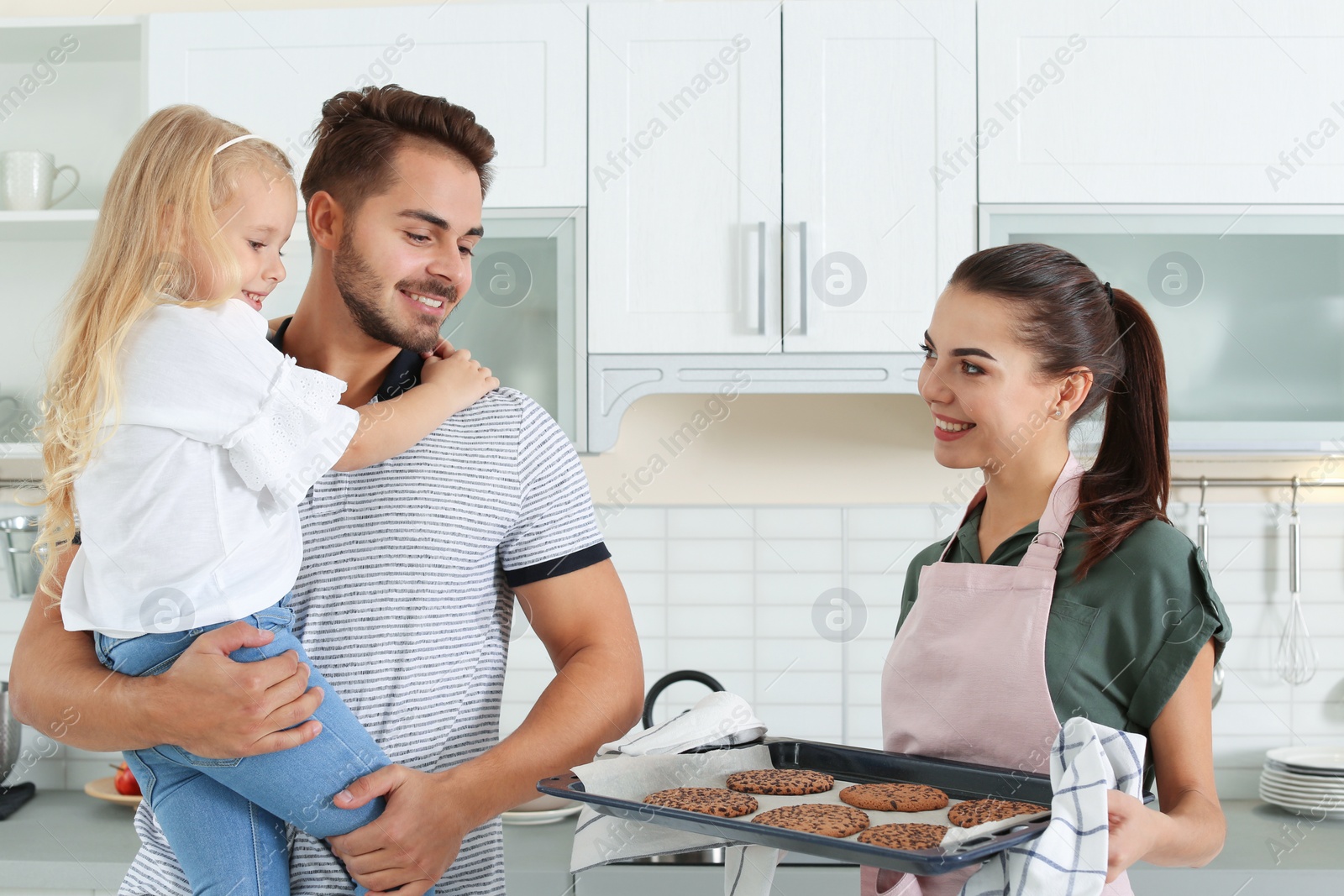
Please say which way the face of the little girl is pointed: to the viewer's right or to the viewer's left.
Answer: to the viewer's right

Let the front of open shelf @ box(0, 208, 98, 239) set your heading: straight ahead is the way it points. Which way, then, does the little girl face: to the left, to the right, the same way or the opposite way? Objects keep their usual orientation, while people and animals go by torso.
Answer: to the left

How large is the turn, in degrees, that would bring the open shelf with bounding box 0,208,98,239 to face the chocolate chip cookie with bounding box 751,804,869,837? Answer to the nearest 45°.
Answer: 0° — it already faces it

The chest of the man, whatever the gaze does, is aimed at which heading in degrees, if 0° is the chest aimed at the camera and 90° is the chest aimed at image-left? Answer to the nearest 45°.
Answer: approximately 0°

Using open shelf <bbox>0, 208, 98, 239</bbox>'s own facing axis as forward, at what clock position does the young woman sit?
The young woman is roughly at 11 o'clock from the open shelf.

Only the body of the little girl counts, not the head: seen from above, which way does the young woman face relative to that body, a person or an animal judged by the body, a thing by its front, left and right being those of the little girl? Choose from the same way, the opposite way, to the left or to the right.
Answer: the opposite way

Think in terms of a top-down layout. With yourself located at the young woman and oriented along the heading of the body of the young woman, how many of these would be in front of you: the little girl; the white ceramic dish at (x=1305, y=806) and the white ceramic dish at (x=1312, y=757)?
1

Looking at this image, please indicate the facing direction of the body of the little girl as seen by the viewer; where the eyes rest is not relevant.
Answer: to the viewer's right

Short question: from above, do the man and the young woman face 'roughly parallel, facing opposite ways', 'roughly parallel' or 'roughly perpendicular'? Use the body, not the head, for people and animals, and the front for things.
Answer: roughly perpendicular

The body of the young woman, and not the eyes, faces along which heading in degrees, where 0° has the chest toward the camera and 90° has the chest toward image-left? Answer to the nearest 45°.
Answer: approximately 45°

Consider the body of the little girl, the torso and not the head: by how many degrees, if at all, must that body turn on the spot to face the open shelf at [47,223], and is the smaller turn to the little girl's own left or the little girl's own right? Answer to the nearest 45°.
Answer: approximately 90° to the little girl's own left
